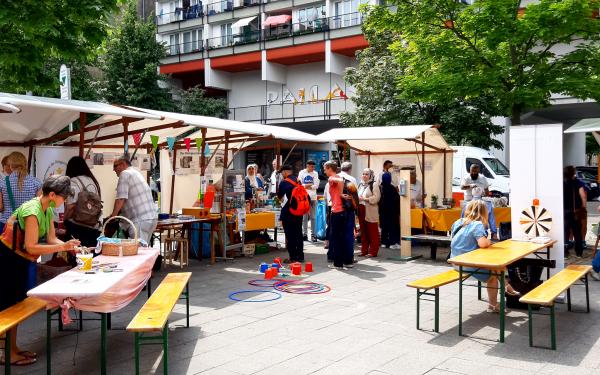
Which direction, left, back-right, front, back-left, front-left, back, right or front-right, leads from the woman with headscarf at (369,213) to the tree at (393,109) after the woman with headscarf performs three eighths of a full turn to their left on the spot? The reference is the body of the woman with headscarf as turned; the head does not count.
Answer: left

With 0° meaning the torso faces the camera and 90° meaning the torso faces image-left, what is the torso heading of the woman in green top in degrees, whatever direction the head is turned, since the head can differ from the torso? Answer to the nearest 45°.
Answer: approximately 270°

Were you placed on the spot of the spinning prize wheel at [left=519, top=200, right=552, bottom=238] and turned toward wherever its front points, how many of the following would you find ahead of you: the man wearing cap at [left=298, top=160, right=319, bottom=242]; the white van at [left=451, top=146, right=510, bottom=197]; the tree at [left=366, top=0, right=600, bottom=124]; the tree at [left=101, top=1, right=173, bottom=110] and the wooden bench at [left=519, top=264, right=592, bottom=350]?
1

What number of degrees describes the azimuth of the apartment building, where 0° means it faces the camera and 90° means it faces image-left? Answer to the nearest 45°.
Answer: approximately 45°

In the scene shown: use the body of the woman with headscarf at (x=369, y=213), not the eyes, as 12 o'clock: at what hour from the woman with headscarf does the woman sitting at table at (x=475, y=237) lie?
The woman sitting at table is roughly at 10 o'clock from the woman with headscarf.

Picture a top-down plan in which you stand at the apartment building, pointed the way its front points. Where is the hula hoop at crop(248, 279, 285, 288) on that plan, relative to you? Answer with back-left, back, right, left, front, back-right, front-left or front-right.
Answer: front-left

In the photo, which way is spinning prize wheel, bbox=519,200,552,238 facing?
toward the camera

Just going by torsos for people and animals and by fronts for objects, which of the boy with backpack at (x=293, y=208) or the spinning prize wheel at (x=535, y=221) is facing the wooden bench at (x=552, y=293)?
the spinning prize wheel

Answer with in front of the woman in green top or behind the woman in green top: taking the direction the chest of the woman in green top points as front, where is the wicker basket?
in front

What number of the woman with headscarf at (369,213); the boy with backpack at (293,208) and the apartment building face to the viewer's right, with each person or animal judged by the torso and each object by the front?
0

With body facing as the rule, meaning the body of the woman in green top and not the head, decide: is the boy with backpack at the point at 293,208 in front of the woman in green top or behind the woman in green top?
in front

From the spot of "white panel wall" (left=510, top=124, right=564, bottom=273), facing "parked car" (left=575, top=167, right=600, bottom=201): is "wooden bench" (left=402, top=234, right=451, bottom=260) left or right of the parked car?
left

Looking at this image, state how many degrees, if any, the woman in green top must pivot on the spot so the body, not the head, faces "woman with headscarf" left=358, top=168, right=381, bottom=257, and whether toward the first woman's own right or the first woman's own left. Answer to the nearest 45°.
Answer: approximately 45° to the first woman's own left

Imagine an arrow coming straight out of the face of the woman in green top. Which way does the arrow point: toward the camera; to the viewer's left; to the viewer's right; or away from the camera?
to the viewer's right
